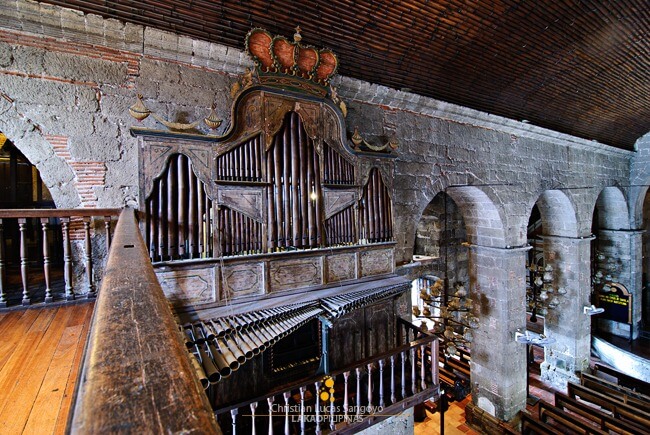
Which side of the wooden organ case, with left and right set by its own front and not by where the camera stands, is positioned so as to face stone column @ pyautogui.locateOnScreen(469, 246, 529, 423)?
left

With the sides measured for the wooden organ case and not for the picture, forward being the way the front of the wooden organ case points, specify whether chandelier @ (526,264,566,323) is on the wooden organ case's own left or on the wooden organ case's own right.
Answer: on the wooden organ case's own left

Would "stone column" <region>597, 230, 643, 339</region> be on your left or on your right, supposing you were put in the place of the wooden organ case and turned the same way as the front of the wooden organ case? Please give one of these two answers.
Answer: on your left

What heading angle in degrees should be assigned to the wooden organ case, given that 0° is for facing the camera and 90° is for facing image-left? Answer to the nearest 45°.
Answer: approximately 315°

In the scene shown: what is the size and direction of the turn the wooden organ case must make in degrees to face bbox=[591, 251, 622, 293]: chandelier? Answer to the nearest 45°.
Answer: approximately 90° to its left

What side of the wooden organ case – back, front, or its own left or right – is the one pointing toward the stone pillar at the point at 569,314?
left
